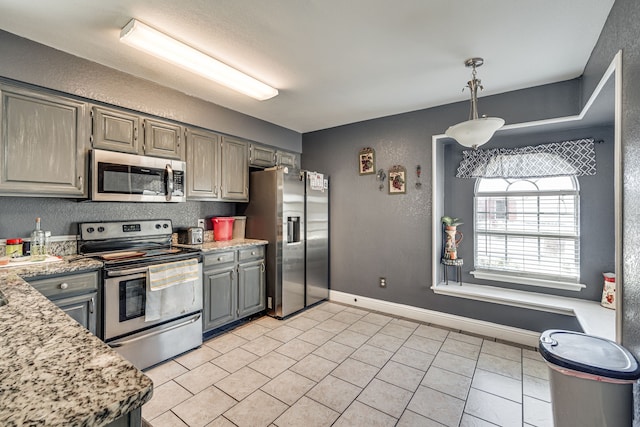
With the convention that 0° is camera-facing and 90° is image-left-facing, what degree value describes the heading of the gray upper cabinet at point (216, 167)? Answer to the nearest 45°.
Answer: approximately 315°

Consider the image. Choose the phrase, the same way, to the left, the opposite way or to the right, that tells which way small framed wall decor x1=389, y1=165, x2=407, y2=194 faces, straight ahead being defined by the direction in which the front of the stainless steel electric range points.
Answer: to the right

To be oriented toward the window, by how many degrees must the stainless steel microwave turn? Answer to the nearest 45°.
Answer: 0° — it already faces it

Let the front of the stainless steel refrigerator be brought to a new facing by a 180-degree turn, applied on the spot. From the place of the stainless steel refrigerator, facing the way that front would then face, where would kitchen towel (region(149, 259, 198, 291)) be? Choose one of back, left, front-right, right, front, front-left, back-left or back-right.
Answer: left

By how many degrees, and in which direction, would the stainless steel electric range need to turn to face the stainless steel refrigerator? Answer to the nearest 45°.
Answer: approximately 45° to its left

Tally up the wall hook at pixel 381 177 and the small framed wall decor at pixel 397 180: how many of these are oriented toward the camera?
2

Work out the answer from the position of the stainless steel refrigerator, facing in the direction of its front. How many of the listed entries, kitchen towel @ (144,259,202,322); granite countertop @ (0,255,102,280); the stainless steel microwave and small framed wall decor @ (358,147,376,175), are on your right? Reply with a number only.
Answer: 3

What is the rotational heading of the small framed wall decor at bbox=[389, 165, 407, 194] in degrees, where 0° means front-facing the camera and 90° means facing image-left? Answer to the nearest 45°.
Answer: approximately 0°

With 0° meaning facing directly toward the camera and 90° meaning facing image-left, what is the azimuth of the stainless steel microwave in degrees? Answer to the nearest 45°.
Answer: approximately 315°
